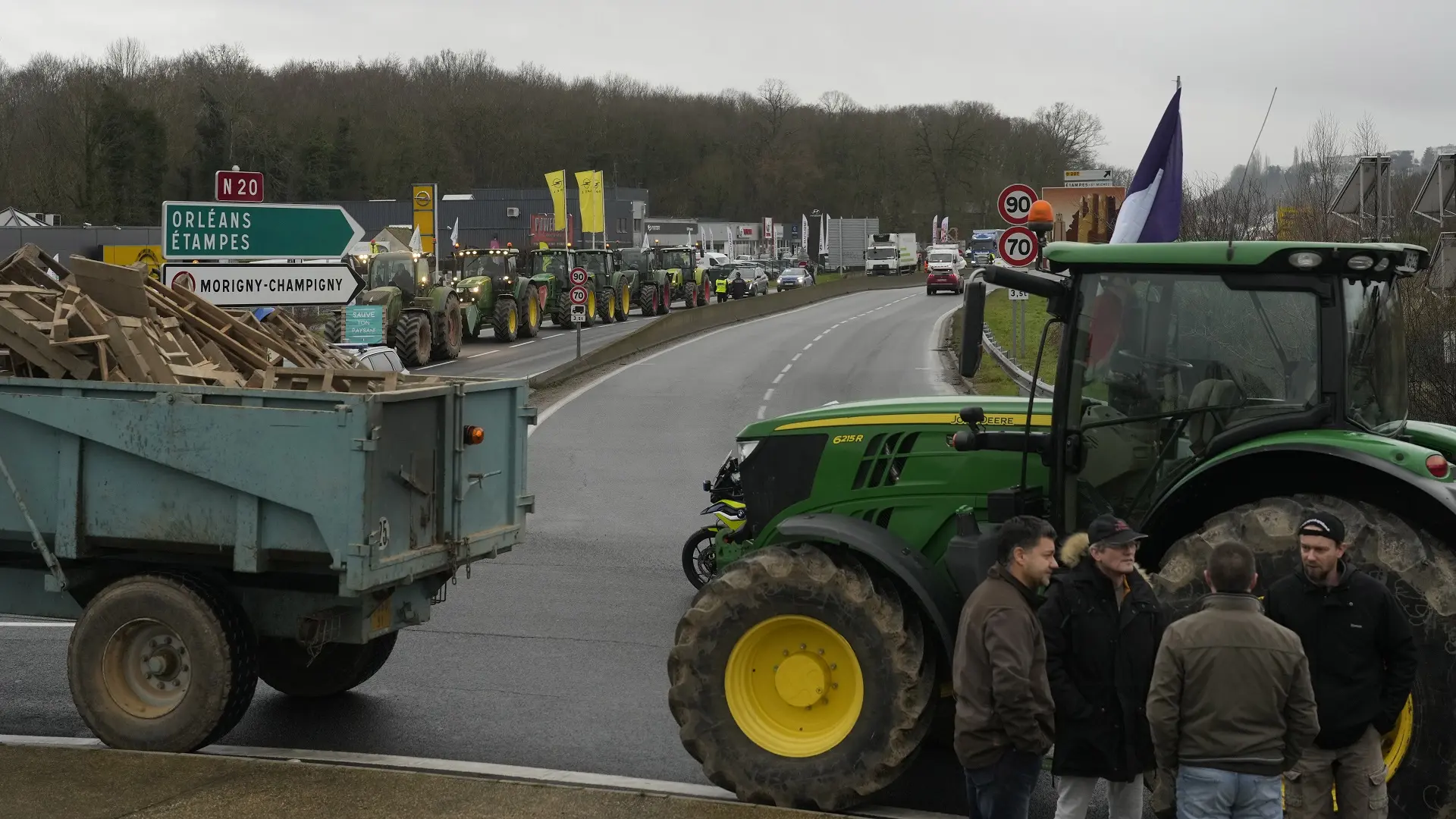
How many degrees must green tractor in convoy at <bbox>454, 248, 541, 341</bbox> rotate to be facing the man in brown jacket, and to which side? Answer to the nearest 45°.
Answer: approximately 45° to its left

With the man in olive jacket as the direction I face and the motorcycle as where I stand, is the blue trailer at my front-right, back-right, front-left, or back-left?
front-right

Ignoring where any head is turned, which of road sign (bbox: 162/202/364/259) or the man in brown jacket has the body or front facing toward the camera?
the road sign

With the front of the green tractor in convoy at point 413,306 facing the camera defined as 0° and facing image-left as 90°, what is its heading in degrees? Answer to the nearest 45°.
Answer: approximately 45°

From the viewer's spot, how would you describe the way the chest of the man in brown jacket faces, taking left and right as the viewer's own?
facing to the right of the viewer

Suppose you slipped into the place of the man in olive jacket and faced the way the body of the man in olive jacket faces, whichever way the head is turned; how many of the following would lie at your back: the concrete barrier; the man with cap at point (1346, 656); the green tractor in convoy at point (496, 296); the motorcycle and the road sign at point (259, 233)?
0

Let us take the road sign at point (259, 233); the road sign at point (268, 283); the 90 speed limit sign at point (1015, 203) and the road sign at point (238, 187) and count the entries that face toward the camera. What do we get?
4

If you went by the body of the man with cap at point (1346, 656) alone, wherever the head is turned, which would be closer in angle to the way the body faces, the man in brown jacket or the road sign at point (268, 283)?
the man in brown jacket

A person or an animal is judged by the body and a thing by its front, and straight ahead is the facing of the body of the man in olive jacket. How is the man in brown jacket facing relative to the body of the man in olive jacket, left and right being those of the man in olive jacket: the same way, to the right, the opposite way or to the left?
to the right

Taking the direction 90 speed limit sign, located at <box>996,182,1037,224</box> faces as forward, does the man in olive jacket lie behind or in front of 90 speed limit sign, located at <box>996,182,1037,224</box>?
in front

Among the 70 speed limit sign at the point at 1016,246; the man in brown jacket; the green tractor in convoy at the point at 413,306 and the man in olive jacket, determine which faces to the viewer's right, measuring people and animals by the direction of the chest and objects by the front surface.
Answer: the man in brown jacket

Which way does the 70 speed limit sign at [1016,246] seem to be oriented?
toward the camera

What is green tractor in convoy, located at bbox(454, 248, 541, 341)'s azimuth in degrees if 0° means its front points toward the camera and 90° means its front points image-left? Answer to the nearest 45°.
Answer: approximately 45°

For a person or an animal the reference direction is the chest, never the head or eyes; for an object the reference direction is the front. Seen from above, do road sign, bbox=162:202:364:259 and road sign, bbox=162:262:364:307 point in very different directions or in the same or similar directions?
same or similar directions

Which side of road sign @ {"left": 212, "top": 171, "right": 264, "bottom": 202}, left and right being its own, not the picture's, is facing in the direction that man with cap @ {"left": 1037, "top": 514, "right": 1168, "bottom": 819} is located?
front

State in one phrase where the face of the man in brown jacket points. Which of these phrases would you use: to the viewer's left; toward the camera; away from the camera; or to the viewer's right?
to the viewer's right

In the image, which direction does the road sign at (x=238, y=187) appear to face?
toward the camera

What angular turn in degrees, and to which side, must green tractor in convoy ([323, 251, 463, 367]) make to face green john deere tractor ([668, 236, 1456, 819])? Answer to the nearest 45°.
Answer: approximately 45° to its left

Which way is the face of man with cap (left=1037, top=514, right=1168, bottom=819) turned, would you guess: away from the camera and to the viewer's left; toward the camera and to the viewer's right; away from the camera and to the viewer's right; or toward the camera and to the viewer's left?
toward the camera and to the viewer's right

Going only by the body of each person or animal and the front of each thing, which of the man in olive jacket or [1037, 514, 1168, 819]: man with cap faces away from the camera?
the man in olive jacket
